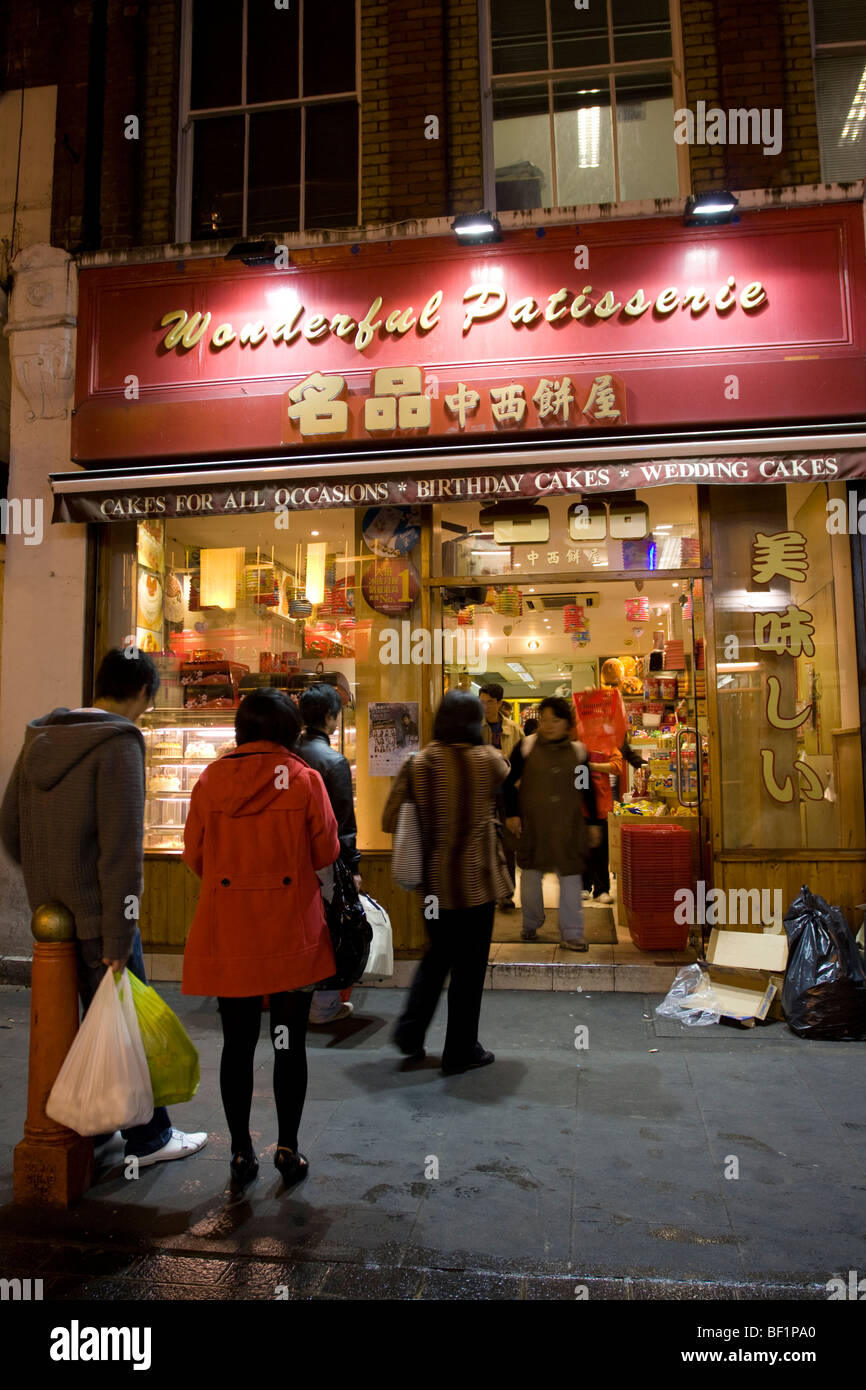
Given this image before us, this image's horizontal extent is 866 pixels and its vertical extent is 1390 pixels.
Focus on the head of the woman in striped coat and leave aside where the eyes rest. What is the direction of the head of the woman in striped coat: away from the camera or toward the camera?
away from the camera

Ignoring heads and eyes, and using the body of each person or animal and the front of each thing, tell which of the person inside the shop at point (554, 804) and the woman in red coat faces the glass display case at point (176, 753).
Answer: the woman in red coat

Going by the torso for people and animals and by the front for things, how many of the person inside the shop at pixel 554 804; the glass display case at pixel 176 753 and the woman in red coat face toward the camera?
2

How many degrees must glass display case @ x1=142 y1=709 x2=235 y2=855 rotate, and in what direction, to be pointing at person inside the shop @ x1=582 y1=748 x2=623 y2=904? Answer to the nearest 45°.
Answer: approximately 90° to its left

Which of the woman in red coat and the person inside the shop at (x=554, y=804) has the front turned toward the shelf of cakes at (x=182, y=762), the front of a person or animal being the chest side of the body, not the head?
the woman in red coat

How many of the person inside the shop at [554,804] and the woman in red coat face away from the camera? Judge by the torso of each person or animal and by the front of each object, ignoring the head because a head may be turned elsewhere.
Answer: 1

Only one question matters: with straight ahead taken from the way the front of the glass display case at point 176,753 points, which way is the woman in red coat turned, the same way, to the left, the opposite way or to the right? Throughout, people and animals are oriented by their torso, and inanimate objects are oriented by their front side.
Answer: the opposite way

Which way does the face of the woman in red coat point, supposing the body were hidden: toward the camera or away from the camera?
away from the camera

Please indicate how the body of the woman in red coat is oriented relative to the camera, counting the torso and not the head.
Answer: away from the camera

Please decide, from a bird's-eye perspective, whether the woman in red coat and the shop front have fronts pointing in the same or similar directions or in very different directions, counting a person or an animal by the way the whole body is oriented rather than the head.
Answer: very different directions

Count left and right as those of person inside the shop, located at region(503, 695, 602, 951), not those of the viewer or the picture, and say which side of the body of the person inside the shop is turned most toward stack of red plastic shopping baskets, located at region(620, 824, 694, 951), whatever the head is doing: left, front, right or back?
left

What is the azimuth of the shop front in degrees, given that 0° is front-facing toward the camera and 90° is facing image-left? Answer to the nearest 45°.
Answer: approximately 0°

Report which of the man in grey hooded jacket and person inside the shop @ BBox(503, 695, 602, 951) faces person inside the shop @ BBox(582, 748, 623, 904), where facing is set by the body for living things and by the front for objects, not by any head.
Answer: the man in grey hooded jacket

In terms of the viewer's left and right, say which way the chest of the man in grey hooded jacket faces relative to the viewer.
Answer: facing away from the viewer and to the right of the viewer
